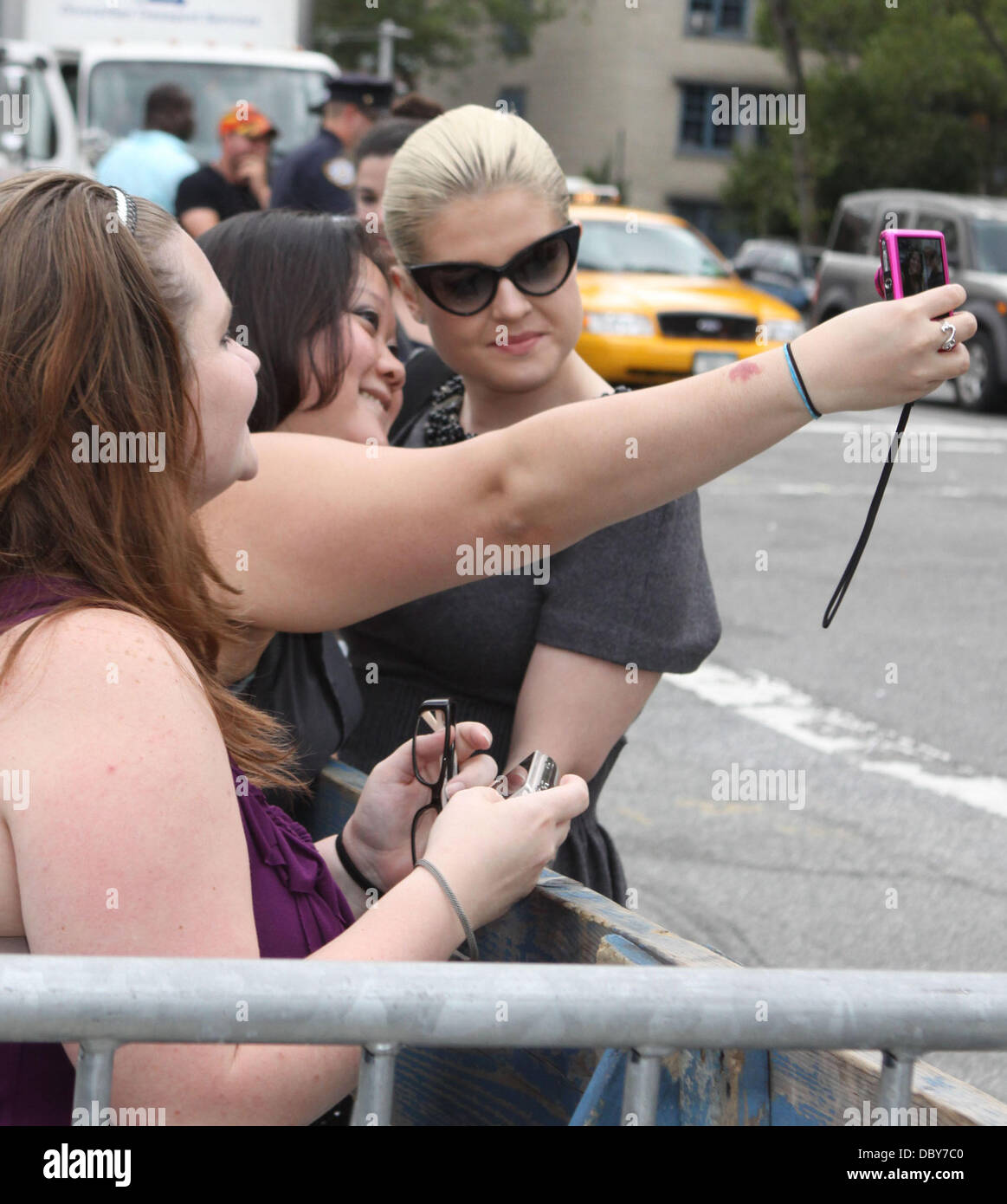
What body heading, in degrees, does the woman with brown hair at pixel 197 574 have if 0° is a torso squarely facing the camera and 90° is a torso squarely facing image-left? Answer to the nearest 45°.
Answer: approximately 270°

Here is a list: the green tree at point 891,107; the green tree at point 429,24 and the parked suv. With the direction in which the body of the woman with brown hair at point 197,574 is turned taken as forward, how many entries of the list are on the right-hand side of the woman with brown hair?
0

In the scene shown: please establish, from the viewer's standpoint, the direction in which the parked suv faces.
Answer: facing the viewer and to the right of the viewer

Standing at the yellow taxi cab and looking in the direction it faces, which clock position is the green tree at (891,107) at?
The green tree is roughly at 8 o'clock from the yellow taxi cab.

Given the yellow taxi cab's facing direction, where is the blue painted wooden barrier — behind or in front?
in front

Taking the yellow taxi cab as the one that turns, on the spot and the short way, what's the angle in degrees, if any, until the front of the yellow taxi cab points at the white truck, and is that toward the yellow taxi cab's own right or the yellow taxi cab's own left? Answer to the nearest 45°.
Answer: approximately 135° to the yellow taxi cab's own right

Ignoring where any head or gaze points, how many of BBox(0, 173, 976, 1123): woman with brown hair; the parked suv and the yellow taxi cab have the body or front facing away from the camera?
0

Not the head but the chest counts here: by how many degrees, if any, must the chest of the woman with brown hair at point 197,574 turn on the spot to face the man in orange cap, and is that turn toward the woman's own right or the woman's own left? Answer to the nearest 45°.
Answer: approximately 90° to the woman's own left

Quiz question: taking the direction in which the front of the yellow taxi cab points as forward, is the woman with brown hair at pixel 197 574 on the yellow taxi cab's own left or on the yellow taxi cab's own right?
on the yellow taxi cab's own right

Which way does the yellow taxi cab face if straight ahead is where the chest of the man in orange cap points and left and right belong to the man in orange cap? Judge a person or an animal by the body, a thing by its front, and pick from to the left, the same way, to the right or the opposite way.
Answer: the same way

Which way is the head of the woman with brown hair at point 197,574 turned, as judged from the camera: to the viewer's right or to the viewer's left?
to the viewer's right
